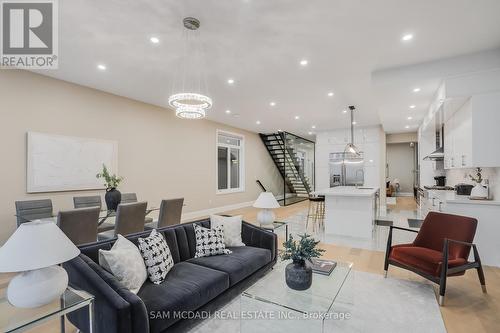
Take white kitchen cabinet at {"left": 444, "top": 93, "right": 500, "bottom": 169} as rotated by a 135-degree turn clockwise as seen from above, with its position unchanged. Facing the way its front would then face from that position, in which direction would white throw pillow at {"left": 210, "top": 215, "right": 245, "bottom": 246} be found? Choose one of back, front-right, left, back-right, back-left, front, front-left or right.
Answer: back

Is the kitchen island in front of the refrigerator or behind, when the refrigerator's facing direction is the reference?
in front

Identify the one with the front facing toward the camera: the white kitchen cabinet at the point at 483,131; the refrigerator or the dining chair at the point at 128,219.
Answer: the refrigerator

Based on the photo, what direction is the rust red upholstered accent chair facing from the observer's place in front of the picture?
facing the viewer and to the left of the viewer

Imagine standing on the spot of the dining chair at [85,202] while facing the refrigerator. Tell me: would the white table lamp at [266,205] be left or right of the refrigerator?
right

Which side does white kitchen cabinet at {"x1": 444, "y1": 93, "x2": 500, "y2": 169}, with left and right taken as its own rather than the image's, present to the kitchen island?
front

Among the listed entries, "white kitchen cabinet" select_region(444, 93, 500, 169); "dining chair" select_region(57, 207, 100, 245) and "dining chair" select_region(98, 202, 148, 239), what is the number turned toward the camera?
0

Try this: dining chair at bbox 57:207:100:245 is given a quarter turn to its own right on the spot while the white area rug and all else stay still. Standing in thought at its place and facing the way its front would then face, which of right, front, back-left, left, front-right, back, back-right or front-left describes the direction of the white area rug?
right

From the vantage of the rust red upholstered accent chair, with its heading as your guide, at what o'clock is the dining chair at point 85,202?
The dining chair is roughly at 1 o'clock from the rust red upholstered accent chair.

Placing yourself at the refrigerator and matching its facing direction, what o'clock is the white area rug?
The white area rug is roughly at 12 o'clock from the refrigerator.

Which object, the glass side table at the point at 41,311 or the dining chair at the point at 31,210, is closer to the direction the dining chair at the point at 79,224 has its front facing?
the dining chair

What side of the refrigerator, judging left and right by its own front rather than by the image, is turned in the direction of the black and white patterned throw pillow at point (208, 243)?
front

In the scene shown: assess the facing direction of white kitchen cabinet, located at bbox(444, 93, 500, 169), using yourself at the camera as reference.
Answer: facing to the left of the viewer

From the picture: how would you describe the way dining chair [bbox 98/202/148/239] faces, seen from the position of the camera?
facing away from the viewer and to the left of the viewer

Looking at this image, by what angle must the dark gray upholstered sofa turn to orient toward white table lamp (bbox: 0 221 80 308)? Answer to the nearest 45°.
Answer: approximately 90° to its right

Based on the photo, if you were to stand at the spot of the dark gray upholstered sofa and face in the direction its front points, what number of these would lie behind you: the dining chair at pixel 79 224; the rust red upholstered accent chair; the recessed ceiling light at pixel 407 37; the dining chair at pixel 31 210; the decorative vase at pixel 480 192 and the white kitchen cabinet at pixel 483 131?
2

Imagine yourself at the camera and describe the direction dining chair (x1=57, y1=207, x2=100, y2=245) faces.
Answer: facing away from the viewer and to the left of the viewer

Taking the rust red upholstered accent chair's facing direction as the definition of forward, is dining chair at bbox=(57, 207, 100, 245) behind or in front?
in front

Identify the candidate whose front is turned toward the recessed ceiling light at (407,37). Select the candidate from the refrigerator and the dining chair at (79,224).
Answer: the refrigerator

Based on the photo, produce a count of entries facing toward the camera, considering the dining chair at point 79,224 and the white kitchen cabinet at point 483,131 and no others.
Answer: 0

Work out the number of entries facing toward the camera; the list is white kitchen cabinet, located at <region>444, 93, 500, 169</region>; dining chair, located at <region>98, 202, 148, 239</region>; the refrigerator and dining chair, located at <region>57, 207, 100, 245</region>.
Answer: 1

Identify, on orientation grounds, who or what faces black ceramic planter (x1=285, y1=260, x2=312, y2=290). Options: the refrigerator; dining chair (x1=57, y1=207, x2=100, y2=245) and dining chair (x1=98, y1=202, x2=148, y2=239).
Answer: the refrigerator

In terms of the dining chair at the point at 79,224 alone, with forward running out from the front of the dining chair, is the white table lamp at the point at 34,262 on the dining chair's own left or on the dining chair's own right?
on the dining chair's own left

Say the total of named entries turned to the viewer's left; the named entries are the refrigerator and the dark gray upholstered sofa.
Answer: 0
